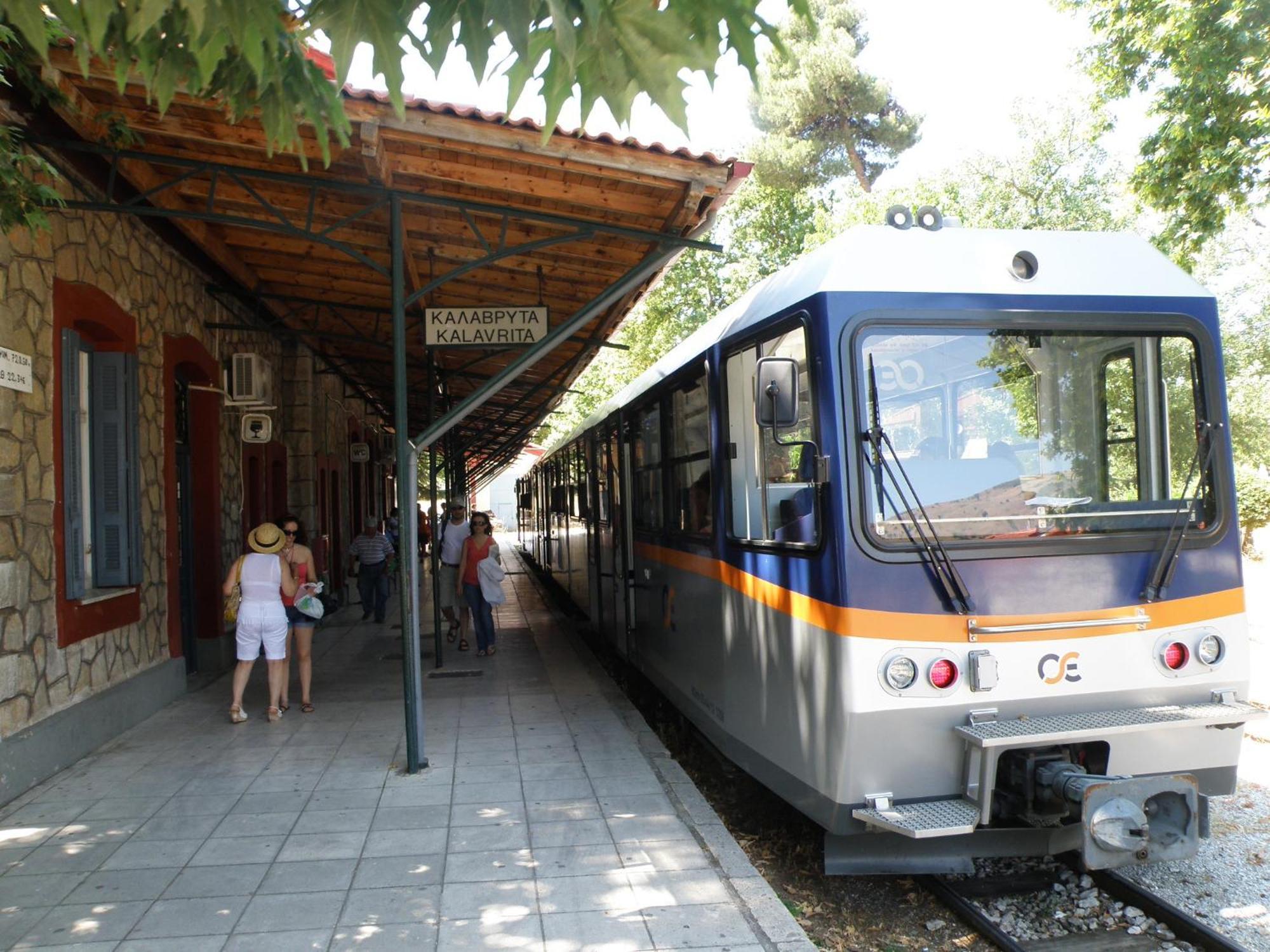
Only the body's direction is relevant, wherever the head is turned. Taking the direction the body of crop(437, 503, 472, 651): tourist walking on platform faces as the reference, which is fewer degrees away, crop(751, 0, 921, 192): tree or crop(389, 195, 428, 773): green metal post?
the green metal post

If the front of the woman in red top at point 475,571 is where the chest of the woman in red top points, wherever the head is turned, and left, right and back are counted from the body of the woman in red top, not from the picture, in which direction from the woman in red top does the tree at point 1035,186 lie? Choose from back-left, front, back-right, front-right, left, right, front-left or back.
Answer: back-left

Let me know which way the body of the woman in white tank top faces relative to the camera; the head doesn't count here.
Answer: away from the camera

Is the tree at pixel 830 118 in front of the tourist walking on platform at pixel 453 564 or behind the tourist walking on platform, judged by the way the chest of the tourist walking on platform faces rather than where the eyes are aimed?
behind

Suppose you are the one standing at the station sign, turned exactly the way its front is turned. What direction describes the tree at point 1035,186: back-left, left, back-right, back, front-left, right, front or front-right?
back-left

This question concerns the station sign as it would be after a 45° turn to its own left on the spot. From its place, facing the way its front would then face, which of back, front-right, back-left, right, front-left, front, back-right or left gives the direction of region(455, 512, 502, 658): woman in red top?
back-left

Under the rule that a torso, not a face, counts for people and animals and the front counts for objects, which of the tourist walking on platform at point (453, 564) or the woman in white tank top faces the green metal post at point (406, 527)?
the tourist walking on platform

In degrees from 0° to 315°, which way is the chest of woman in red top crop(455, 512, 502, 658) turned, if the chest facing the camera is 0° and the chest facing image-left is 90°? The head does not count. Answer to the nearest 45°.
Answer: approximately 0°

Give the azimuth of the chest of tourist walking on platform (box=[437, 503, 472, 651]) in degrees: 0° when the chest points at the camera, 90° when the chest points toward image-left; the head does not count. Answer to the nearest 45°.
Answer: approximately 0°
